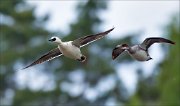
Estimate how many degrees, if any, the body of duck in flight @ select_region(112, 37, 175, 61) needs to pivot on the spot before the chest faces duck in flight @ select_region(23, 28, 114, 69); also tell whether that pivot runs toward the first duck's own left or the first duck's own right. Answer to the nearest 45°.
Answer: approximately 45° to the first duck's own right

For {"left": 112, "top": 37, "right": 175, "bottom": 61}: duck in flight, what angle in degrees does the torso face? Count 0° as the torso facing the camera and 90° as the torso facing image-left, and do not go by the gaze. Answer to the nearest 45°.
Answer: approximately 45°

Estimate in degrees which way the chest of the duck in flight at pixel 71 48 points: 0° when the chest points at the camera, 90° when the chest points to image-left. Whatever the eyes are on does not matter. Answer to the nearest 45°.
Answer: approximately 45°

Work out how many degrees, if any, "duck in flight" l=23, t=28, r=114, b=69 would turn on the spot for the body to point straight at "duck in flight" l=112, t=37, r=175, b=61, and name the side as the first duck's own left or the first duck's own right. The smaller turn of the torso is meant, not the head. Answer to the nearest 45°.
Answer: approximately 135° to the first duck's own left
